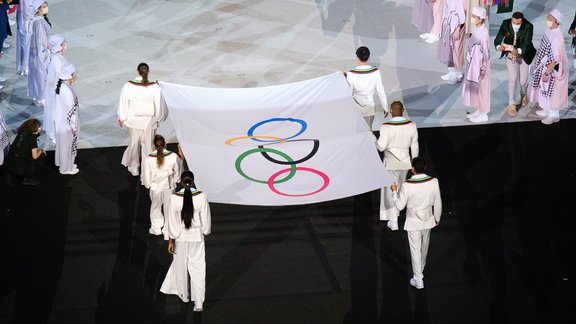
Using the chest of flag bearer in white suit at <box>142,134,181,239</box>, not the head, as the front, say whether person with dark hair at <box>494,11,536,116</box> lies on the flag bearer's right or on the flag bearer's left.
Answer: on the flag bearer's right

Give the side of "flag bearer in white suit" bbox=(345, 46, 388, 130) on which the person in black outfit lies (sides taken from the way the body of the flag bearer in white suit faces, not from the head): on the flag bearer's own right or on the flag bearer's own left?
on the flag bearer's own left

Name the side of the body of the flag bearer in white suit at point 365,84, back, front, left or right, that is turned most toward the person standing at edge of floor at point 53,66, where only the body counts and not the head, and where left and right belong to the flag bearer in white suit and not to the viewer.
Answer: left

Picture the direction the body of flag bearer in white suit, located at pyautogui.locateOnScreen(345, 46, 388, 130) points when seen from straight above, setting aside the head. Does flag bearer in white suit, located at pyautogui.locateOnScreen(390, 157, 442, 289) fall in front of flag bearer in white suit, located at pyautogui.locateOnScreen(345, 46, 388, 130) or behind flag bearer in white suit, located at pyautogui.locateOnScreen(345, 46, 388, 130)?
behind

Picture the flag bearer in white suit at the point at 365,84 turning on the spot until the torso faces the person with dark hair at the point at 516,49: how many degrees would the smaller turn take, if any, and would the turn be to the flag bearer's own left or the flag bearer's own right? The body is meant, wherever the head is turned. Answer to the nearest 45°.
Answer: approximately 45° to the flag bearer's own right

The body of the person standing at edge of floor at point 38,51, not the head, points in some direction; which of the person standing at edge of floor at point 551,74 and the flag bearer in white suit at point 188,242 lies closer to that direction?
the person standing at edge of floor

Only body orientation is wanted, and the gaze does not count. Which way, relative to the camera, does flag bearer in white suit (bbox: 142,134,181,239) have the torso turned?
away from the camera

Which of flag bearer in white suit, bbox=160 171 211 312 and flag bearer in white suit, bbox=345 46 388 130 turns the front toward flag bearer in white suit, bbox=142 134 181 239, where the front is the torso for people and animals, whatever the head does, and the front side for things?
flag bearer in white suit, bbox=160 171 211 312
